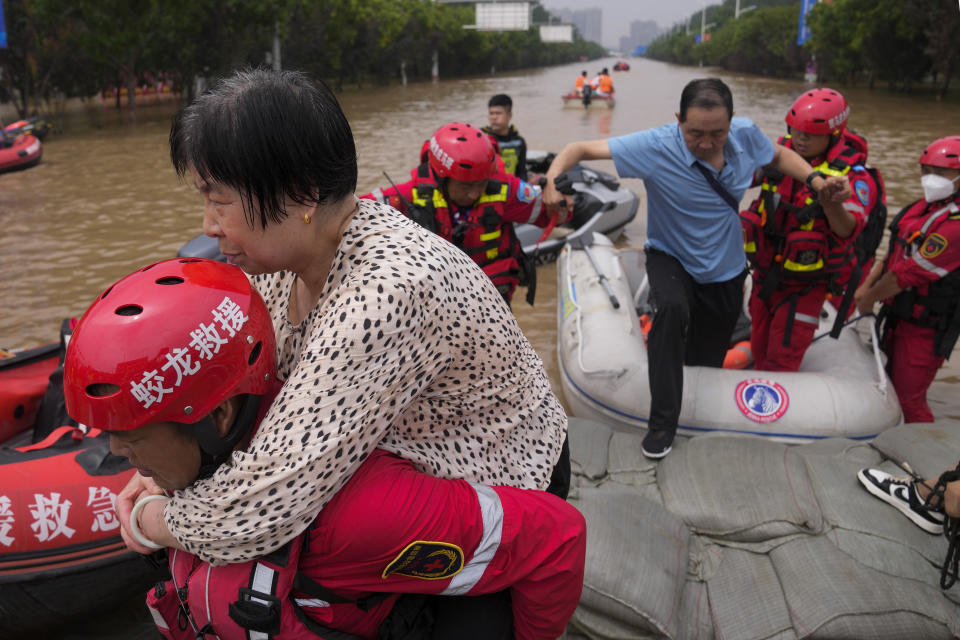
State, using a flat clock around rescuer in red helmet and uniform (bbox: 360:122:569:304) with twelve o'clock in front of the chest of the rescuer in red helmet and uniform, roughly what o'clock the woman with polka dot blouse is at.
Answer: The woman with polka dot blouse is roughly at 12 o'clock from the rescuer in red helmet and uniform.

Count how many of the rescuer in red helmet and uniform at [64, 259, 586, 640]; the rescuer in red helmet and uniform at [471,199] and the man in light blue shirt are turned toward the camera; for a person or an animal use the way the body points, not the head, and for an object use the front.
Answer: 2

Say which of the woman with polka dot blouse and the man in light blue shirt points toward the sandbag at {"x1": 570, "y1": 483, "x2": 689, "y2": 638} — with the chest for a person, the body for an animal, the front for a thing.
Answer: the man in light blue shirt

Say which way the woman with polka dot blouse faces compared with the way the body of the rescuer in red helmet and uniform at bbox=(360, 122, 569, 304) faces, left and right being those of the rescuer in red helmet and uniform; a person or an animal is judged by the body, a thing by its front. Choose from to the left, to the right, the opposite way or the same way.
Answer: to the right

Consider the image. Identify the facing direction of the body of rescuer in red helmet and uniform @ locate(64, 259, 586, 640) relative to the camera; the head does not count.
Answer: to the viewer's left

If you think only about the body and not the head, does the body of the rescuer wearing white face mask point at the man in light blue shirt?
yes

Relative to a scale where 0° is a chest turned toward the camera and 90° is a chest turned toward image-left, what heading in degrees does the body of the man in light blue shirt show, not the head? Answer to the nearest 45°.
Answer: approximately 0°

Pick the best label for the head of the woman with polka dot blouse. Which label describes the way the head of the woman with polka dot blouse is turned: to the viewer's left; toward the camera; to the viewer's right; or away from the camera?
to the viewer's left

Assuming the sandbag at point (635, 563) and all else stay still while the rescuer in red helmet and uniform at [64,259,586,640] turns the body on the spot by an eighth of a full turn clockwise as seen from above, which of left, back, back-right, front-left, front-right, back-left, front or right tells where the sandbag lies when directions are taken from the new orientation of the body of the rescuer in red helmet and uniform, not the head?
right

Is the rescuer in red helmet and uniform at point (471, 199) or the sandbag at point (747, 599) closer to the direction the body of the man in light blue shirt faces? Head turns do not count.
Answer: the sandbag

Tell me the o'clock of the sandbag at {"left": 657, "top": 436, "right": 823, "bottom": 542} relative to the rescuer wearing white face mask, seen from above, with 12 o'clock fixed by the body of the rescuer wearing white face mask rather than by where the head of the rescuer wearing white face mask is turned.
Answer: The sandbag is roughly at 11 o'clock from the rescuer wearing white face mask.

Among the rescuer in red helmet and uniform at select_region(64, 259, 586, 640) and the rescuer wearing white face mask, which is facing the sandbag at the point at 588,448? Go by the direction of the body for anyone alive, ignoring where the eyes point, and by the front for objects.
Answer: the rescuer wearing white face mask

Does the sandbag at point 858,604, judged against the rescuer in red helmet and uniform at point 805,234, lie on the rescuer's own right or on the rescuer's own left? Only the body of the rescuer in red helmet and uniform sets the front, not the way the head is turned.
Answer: on the rescuer's own left

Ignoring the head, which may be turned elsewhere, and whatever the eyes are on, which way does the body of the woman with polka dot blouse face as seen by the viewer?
to the viewer's left

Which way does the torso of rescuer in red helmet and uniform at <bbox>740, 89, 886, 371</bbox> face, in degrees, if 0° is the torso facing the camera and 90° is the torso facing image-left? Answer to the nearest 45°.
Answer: approximately 45°

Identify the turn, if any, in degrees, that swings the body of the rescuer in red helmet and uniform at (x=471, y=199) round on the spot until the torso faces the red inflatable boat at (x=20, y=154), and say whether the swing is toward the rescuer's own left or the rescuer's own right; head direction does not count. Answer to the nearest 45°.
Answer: approximately 135° to the rescuer's own right
